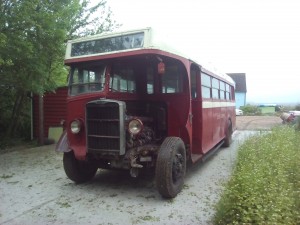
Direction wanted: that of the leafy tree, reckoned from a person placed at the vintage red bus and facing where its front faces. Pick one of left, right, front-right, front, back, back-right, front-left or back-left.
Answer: right

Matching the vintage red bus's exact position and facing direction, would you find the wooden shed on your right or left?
on your right

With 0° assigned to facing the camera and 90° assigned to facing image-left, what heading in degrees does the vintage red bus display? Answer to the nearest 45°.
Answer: approximately 45°
